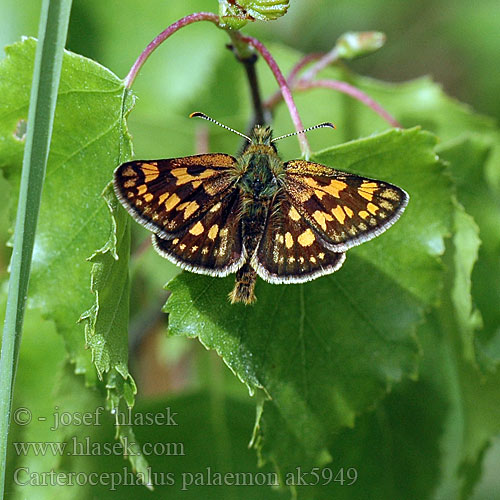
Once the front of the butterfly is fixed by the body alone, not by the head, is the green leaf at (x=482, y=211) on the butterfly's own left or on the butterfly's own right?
on the butterfly's own right

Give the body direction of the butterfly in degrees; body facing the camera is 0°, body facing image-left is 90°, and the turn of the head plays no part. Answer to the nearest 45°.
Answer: approximately 180°
